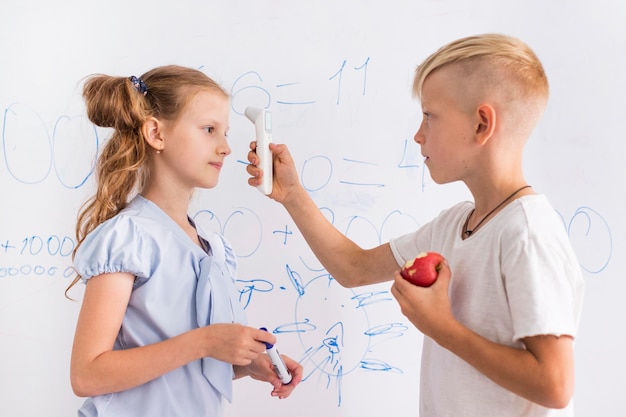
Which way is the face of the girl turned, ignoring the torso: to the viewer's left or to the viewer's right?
to the viewer's right

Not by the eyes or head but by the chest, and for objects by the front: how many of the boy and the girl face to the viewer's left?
1

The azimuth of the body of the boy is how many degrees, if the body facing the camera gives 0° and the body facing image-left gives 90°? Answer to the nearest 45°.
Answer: approximately 90°

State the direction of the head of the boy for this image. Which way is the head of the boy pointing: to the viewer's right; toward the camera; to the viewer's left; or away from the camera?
to the viewer's left

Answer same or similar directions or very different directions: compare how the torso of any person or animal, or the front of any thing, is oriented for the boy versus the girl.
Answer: very different directions

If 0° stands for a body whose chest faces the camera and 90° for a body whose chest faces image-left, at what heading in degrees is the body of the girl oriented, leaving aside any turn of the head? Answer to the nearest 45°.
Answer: approximately 315°
